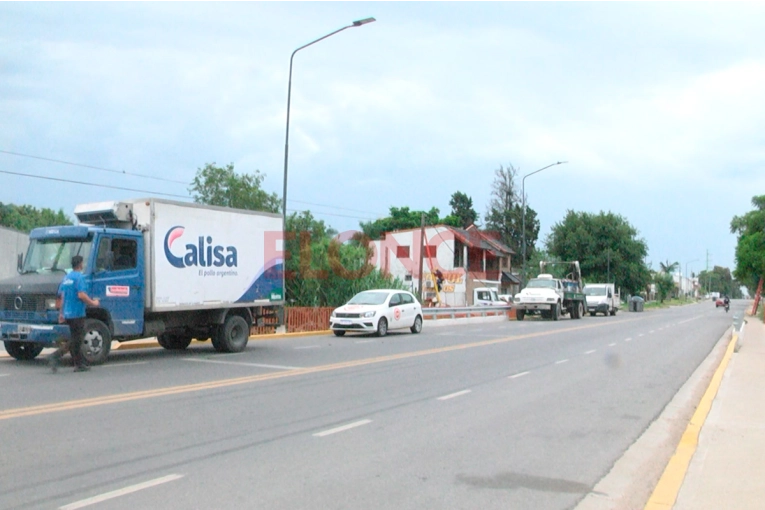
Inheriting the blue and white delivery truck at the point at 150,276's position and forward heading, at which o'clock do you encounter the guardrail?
The guardrail is roughly at 6 o'clock from the blue and white delivery truck.

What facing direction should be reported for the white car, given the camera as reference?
facing the viewer and to the left of the viewer

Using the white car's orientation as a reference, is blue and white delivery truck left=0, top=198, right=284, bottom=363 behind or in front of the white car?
in front

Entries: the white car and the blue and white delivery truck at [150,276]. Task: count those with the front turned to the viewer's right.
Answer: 0

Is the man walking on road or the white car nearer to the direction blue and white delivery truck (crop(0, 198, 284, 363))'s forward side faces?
the man walking on road

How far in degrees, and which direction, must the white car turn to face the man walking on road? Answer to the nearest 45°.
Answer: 0° — it already faces them

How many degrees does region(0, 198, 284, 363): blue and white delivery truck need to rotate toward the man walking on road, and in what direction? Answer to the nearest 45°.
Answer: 0° — it already faces them

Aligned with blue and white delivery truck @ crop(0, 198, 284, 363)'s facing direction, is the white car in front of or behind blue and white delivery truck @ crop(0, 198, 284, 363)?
behind

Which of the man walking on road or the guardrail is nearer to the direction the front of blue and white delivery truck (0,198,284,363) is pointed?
the man walking on road
